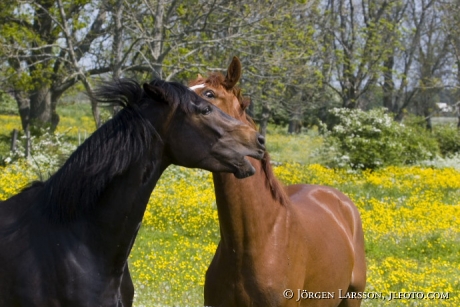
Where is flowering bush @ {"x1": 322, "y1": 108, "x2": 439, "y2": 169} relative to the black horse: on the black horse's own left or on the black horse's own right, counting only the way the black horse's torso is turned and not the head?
on the black horse's own left

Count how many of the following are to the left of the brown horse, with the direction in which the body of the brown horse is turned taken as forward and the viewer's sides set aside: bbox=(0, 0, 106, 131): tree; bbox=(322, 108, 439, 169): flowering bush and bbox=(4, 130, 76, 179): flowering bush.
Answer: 0

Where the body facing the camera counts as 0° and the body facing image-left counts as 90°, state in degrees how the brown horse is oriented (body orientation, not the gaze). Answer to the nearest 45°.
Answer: approximately 45°

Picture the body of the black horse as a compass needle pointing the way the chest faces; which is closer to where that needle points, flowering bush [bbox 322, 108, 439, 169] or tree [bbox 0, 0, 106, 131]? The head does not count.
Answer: the flowering bush

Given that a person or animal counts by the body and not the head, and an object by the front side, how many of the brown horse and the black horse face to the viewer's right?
1

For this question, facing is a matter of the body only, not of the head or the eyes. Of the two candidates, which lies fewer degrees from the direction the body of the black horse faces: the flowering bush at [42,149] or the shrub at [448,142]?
the shrub

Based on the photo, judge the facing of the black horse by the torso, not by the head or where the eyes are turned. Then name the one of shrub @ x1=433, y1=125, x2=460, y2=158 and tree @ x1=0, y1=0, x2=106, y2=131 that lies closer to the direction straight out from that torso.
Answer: the shrub

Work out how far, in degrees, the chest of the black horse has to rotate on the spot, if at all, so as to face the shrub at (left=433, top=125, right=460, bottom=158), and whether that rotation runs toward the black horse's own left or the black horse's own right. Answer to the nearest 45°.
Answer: approximately 45° to the black horse's own left

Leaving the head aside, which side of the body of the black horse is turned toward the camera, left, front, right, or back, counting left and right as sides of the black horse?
right

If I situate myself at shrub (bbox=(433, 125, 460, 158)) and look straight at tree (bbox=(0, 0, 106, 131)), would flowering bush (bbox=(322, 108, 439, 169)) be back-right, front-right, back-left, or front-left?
front-left

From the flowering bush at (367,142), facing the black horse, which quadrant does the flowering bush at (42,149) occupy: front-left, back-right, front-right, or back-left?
front-right

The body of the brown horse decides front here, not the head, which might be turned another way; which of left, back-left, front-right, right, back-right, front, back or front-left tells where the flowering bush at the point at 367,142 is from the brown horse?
back-right
